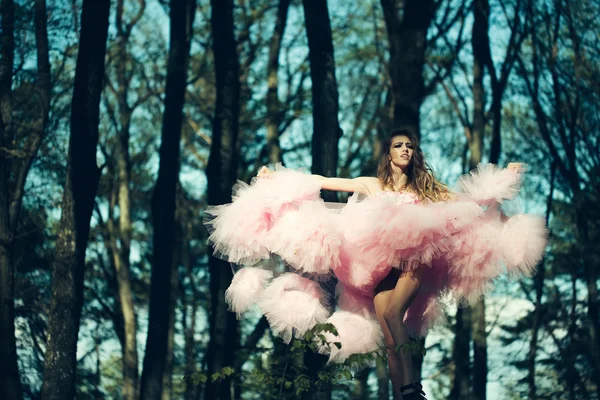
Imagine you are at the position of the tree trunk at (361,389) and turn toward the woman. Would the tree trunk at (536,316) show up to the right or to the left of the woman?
left

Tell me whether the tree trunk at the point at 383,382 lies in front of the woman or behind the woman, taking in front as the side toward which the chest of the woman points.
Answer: behind

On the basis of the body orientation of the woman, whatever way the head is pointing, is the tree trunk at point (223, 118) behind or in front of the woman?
behind

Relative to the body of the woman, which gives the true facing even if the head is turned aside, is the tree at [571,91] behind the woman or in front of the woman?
behind

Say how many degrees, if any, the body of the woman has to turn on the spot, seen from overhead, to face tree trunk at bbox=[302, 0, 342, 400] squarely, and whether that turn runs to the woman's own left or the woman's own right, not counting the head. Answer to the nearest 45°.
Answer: approximately 180°

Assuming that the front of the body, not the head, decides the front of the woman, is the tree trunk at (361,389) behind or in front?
behind

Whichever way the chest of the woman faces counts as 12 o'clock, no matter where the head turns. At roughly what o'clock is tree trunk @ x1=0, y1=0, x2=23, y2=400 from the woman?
The tree trunk is roughly at 4 o'clock from the woman.

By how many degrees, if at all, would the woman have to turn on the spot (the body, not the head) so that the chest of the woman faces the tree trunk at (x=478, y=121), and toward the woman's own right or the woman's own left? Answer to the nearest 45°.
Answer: approximately 180°

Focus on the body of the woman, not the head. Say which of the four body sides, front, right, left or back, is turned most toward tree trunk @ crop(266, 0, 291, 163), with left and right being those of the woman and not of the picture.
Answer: back

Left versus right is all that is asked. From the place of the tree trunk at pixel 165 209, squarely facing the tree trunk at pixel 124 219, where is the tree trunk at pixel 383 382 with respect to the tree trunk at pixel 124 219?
right

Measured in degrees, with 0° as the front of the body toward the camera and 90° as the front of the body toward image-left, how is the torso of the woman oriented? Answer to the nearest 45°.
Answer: approximately 0°
